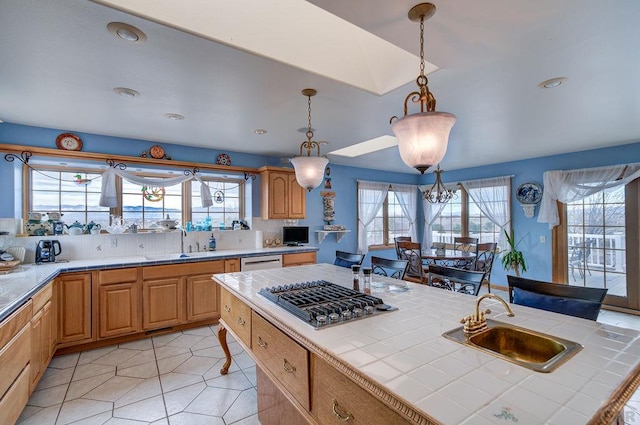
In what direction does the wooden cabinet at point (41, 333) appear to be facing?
to the viewer's right

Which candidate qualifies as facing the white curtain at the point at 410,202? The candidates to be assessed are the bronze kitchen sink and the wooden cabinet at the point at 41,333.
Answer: the wooden cabinet

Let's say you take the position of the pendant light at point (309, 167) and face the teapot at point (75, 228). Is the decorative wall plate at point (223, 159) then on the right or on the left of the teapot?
right

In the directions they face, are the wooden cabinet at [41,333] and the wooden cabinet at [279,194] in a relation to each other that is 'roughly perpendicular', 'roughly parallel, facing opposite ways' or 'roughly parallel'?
roughly perpendicular

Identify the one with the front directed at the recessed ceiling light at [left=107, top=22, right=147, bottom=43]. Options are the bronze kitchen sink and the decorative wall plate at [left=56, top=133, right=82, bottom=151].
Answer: the decorative wall plate

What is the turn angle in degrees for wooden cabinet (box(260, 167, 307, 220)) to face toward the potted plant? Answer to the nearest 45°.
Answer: approximately 45° to its left

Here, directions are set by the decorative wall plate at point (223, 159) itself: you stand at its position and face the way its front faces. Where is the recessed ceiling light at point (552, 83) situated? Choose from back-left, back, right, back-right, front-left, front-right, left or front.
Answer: front-left

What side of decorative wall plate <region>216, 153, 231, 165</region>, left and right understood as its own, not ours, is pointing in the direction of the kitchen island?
front

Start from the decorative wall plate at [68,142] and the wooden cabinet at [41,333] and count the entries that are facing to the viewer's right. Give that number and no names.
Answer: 1

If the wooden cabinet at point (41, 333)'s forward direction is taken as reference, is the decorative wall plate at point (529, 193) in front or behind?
in front
